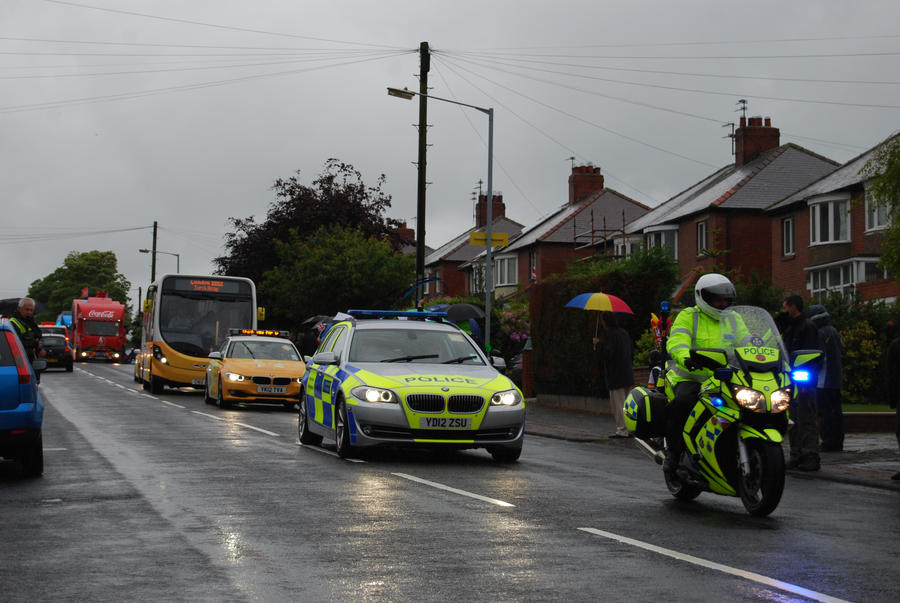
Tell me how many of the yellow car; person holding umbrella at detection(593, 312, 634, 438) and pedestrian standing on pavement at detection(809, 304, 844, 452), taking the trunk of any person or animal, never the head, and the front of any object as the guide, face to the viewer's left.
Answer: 2

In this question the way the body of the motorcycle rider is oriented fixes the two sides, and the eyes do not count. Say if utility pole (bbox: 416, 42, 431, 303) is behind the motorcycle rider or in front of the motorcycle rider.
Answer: behind

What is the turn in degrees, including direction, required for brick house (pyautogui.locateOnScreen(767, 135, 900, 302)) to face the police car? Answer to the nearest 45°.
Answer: approximately 45° to its left

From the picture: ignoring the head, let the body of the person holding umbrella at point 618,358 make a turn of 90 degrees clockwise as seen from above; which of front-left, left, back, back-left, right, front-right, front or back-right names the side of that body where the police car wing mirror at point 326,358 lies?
back-left

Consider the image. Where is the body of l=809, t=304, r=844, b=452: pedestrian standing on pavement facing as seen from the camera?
to the viewer's left

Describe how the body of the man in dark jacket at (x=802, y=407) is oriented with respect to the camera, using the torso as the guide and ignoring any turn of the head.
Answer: to the viewer's left

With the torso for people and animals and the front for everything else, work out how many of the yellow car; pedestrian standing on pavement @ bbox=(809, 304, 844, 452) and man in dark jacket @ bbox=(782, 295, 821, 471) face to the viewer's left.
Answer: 2

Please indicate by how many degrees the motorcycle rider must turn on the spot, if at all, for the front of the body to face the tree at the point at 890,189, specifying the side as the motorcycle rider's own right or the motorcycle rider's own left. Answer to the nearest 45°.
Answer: approximately 135° to the motorcycle rider's own left

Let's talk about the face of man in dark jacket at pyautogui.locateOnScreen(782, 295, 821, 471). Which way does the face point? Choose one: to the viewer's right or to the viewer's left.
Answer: to the viewer's left

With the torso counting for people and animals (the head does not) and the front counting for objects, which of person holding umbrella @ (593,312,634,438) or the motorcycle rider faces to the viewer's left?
the person holding umbrella

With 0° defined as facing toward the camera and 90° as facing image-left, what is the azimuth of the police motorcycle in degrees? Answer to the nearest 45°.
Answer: approximately 315°

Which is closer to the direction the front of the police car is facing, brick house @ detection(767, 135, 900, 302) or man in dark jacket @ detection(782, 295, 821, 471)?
the man in dark jacket

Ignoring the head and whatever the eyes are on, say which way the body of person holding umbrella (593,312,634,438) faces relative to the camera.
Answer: to the viewer's left
